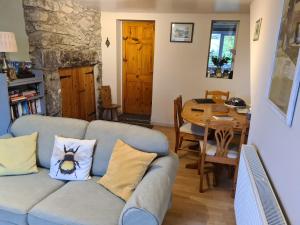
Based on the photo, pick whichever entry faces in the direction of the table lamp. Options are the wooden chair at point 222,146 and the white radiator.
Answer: the white radiator

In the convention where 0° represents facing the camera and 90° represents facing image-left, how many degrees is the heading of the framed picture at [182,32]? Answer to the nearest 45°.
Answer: approximately 0°

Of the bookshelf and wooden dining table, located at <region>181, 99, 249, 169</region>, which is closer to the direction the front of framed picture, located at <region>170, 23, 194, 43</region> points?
the wooden dining table

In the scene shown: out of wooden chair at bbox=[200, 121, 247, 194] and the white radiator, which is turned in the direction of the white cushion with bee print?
the white radiator

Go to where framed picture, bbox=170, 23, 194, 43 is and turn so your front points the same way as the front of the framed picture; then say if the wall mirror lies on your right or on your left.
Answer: on your left

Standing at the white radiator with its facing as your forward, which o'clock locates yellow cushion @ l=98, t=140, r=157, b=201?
The yellow cushion is roughly at 12 o'clock from the white radiator.

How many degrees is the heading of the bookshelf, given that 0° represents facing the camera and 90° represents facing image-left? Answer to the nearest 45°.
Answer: approximately 315°

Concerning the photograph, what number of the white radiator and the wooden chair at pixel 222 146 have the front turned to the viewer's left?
1

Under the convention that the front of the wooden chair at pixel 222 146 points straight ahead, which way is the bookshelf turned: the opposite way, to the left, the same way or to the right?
to the right

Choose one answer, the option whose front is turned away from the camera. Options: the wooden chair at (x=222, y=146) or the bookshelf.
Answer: the wooden chair

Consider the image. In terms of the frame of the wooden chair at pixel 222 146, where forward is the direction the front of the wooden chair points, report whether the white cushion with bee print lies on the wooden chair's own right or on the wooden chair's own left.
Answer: on the wooden chair's own left

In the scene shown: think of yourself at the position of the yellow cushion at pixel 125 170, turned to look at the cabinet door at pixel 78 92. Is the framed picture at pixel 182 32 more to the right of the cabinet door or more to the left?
right

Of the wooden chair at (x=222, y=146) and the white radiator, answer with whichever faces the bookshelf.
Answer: the white radiator

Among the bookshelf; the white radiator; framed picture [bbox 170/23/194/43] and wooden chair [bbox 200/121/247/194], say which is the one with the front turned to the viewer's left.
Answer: the white radiator

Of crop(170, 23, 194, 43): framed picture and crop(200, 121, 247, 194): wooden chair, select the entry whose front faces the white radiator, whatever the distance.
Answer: the framed picture

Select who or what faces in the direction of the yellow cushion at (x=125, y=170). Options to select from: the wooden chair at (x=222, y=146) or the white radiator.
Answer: the white radiator

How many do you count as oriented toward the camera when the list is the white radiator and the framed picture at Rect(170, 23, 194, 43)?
1

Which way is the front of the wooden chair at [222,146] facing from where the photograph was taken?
facing away from the viewer

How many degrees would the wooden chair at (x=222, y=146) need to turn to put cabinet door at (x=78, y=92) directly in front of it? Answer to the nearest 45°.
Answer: approximately 90° to its left

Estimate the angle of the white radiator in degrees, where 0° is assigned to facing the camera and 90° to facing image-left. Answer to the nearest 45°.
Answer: approximately 90°
